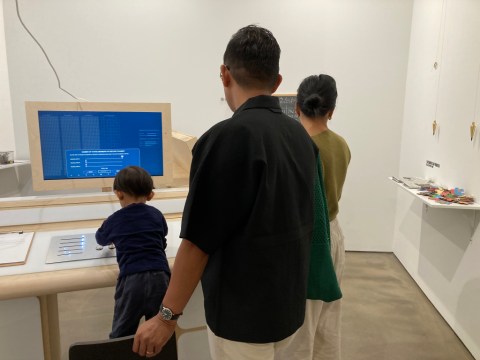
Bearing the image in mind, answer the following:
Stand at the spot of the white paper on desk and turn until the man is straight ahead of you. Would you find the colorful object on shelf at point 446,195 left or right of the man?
left

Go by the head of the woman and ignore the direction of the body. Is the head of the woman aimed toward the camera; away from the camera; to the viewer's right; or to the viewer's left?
away from the camera

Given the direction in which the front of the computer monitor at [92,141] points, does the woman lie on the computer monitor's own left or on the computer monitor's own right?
on the computer monitor's own left

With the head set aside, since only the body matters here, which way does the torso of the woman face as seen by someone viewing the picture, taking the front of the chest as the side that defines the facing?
away from the camera

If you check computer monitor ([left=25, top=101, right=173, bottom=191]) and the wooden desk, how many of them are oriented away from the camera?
0

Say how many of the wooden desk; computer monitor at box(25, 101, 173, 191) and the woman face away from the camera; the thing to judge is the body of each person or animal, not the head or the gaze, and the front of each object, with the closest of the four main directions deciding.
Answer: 1

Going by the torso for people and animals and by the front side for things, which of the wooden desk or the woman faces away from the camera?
the woman

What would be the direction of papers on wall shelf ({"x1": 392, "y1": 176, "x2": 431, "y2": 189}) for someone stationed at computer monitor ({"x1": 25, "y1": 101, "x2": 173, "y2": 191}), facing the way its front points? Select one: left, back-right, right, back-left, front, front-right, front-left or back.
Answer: left

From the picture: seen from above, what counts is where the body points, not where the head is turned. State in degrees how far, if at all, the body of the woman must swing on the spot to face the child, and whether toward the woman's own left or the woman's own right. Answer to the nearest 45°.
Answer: approximately 135° to the woman's own left

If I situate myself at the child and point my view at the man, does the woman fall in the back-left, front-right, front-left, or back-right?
front-left

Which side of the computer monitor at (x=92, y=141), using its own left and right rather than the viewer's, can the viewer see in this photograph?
front

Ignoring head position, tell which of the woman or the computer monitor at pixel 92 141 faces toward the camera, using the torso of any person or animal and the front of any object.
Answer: the computer monitor

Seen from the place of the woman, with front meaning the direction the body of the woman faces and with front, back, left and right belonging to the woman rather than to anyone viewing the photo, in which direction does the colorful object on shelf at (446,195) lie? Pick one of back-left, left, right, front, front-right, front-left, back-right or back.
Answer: front-right

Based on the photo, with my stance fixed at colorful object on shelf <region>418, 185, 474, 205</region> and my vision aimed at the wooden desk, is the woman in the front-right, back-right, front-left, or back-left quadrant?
front-left
